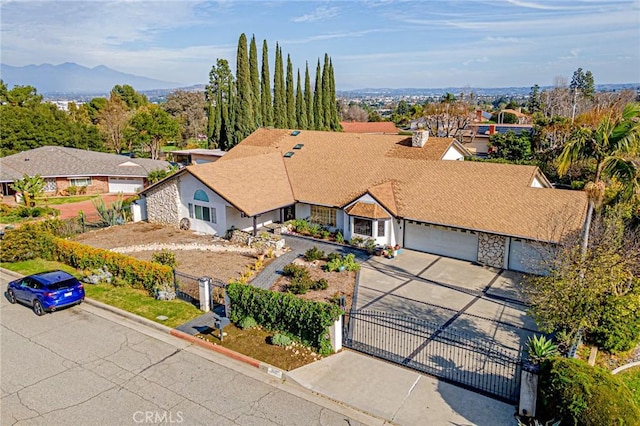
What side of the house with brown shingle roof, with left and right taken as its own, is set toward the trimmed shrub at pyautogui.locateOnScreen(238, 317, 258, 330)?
front

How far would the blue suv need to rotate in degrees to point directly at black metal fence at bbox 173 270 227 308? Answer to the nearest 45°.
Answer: approximately 135° to its right

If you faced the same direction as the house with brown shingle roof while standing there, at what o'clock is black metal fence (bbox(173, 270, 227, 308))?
The black metal fence is roughly at 12 o'clock from the house with brown shingle roof.

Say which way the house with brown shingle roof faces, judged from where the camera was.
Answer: facing the viewer and to the left of the viewer

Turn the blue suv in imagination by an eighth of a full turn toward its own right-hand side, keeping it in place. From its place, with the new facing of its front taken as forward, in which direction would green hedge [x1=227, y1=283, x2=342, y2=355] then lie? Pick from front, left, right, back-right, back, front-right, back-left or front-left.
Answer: back-right

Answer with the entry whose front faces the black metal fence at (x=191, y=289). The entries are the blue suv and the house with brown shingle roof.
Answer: the house with brown shingle roof

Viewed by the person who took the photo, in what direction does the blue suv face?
facing away from the viewer and to the left of the viewer

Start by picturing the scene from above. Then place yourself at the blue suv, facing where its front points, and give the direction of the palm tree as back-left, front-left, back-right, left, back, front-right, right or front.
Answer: back

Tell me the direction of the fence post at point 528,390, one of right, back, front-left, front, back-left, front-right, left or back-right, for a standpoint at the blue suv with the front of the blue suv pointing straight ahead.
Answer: back

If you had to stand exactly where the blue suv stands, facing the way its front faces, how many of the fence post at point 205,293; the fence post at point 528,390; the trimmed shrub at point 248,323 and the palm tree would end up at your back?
4

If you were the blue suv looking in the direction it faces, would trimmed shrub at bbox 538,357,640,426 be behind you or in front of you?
behind

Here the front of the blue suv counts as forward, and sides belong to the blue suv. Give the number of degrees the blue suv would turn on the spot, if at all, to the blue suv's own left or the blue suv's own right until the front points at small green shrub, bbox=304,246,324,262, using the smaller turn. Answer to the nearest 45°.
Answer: approximately 135° to the blue suv's own right

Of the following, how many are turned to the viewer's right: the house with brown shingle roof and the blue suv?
0

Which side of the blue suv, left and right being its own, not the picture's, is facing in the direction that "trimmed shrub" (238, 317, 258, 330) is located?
back

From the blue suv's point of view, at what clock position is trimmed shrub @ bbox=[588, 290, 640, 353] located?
The trimmed shrub is roughly at 6 o'clock from the blue suv.

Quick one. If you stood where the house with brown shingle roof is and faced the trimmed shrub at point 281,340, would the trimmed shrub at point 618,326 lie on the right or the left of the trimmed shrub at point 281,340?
left

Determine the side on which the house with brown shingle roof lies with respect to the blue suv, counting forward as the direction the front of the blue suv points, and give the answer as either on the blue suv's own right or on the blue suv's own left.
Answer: on the blue suv's own right
